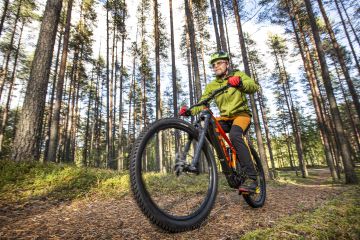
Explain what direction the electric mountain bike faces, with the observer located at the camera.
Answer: facing the viewer and to the left of the viewer
